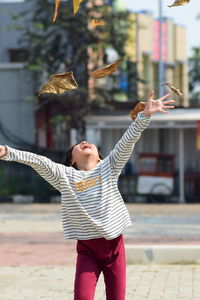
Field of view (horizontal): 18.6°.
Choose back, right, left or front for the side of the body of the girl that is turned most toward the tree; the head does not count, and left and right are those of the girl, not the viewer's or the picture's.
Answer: back

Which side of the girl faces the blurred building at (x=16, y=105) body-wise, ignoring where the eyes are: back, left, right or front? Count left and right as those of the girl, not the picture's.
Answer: back

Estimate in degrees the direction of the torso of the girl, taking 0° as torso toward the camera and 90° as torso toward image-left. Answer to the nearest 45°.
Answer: approximately 0°
